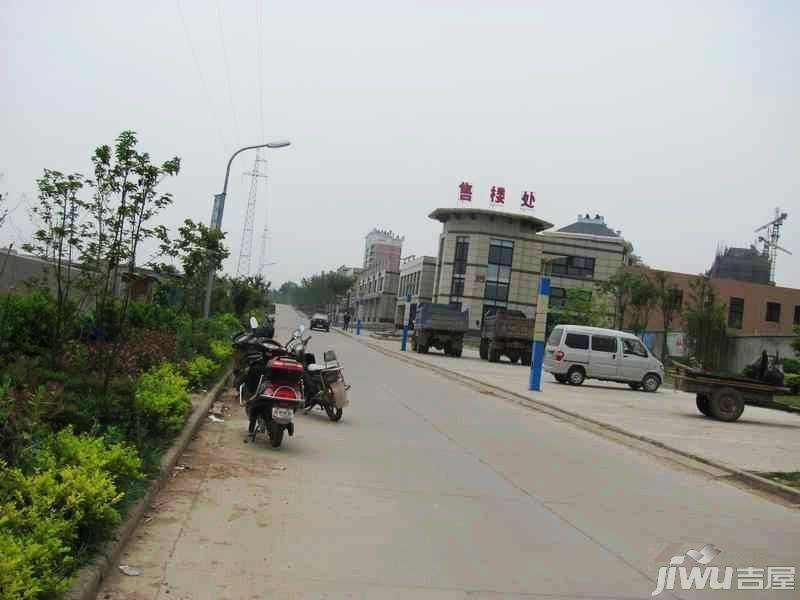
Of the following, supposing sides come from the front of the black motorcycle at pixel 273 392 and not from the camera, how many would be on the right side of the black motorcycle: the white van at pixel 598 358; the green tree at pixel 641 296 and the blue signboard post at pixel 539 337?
3

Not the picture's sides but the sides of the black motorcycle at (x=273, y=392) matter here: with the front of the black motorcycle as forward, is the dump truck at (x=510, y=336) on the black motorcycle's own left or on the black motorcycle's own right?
on the black motorcycle's own right

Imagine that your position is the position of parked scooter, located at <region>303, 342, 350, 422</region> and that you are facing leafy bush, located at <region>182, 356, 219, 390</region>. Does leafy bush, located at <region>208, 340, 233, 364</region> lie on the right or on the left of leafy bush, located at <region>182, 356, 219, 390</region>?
right

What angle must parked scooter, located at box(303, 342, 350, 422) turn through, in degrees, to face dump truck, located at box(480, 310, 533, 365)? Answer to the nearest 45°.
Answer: approximately 45° to its right

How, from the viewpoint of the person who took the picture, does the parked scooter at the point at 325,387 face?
facing away from the viewer and to the left of the viewer

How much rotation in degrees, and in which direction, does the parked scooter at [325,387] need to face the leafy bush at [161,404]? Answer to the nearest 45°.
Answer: approximately 90° to its left

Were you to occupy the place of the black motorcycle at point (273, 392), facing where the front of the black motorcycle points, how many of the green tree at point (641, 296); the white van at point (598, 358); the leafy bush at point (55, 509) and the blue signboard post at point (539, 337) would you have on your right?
3

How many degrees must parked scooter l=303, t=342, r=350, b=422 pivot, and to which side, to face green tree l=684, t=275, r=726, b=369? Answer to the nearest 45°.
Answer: approximately 90° to its right

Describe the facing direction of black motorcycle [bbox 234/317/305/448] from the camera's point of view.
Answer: facing away from the viewer and to the left of the viewer

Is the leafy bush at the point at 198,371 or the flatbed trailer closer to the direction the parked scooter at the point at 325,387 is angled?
the leafy bush
